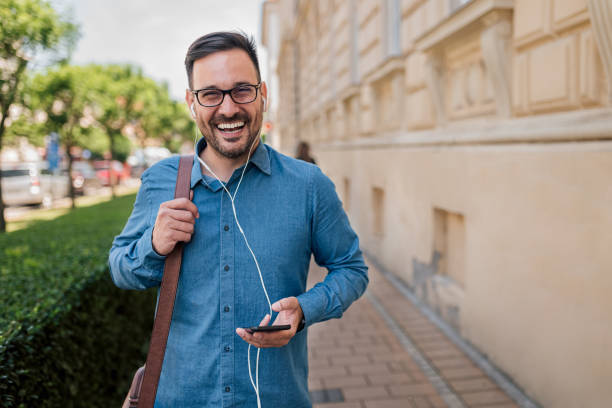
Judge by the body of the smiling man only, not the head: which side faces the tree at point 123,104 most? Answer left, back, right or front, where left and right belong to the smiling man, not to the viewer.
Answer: back

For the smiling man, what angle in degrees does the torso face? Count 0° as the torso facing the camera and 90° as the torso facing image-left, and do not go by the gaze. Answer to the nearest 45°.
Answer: approximately 0°

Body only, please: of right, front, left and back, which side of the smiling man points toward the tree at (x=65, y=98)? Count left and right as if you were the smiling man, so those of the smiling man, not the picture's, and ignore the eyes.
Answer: back

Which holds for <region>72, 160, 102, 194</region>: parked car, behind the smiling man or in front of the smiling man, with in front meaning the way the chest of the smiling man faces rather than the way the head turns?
behind
